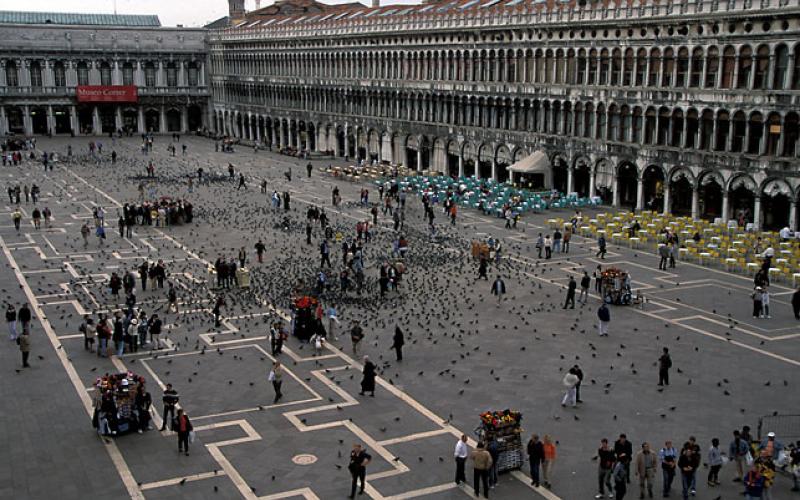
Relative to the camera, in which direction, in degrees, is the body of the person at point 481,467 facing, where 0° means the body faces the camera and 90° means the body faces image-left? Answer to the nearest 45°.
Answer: approximately 180°

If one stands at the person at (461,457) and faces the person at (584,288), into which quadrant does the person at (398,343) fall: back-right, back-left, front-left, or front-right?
front-left

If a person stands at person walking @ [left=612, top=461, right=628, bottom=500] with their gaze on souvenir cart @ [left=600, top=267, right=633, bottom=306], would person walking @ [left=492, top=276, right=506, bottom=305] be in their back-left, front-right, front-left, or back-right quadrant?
front-left
